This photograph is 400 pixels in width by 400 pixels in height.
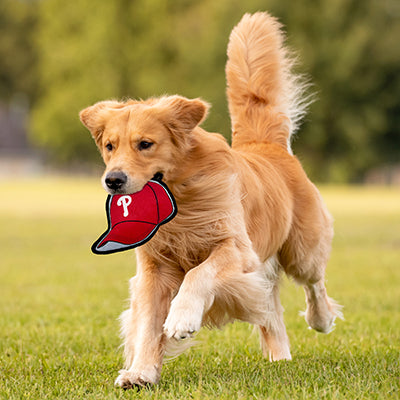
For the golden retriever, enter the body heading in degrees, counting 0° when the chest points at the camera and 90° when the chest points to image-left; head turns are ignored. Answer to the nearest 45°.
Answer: approximately 45°
